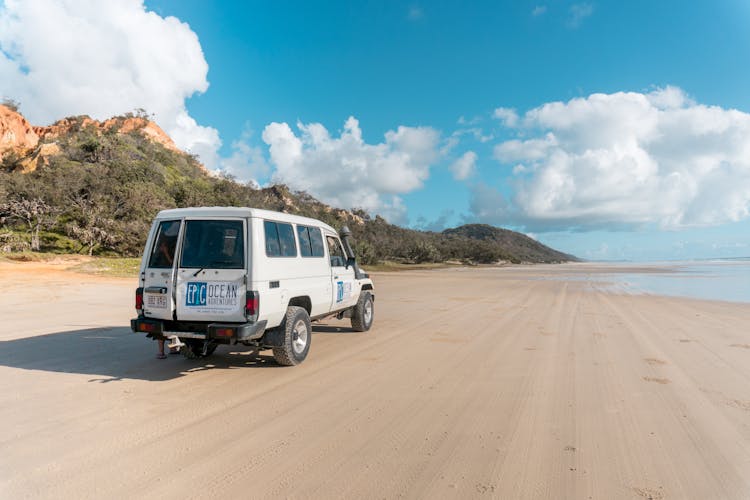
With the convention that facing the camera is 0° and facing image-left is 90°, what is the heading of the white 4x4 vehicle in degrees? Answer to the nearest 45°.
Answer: approximately 225°

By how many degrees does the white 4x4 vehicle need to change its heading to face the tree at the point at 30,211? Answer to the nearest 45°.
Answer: approximately 90° to its left
